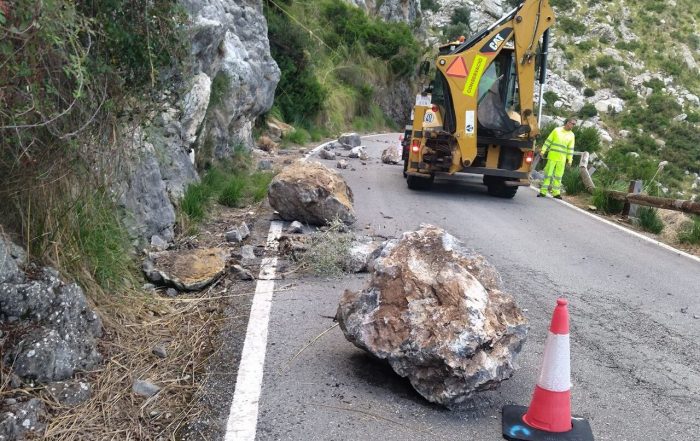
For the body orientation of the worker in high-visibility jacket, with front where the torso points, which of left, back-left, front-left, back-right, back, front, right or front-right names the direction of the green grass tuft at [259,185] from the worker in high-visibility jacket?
front-right

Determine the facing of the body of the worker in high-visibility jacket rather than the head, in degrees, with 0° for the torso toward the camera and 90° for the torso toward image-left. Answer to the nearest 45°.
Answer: approximately 0°

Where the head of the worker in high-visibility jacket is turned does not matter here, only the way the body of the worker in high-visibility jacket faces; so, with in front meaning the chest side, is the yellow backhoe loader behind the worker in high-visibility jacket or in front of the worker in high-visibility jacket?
in front

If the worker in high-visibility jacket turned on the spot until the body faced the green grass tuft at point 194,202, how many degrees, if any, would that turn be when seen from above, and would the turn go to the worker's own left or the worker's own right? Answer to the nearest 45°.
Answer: approximately 45° to the worker's own right

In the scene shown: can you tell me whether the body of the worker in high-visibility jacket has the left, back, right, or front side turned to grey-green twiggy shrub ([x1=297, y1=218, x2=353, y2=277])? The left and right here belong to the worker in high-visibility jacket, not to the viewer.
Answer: front

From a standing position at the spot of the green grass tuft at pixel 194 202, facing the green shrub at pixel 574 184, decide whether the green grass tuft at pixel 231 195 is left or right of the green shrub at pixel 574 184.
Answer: left

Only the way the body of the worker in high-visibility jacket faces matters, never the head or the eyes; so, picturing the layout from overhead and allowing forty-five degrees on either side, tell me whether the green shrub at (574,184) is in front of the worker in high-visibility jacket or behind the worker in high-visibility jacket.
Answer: behind

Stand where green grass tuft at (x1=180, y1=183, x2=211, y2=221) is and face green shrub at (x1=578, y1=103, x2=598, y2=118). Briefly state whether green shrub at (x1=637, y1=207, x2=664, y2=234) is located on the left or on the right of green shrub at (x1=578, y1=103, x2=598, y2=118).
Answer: right

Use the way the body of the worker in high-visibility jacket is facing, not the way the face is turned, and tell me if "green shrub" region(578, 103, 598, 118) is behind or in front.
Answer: behind
